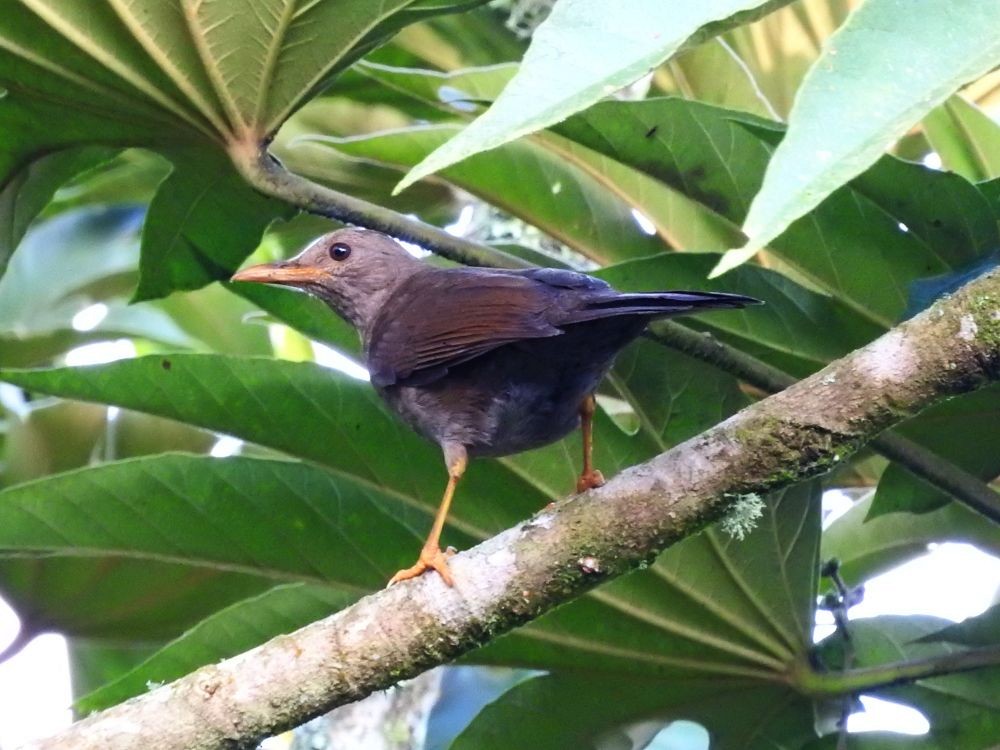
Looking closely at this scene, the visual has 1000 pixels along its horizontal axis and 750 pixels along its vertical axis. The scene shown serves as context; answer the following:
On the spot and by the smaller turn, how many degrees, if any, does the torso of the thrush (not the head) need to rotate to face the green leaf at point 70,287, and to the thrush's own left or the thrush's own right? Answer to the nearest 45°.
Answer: approximately 45° to the thrush's own right

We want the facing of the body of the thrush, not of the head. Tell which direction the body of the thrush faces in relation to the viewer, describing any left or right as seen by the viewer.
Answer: facing to the left of the viewer

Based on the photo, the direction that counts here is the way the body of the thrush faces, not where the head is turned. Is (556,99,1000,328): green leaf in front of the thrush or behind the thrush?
behind

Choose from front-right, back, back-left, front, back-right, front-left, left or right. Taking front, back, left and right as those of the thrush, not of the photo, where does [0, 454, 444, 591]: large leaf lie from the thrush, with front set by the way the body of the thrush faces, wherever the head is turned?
front

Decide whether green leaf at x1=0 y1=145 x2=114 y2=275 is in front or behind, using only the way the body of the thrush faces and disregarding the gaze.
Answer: in front

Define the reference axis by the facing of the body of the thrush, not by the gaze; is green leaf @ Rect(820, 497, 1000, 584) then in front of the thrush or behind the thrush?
behind

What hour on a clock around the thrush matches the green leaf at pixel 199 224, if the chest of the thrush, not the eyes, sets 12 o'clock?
The green leaf is roughly at 1 o'clock from the thrush.

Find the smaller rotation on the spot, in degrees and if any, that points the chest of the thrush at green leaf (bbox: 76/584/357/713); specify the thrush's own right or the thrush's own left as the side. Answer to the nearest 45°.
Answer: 0° — it already faces it
